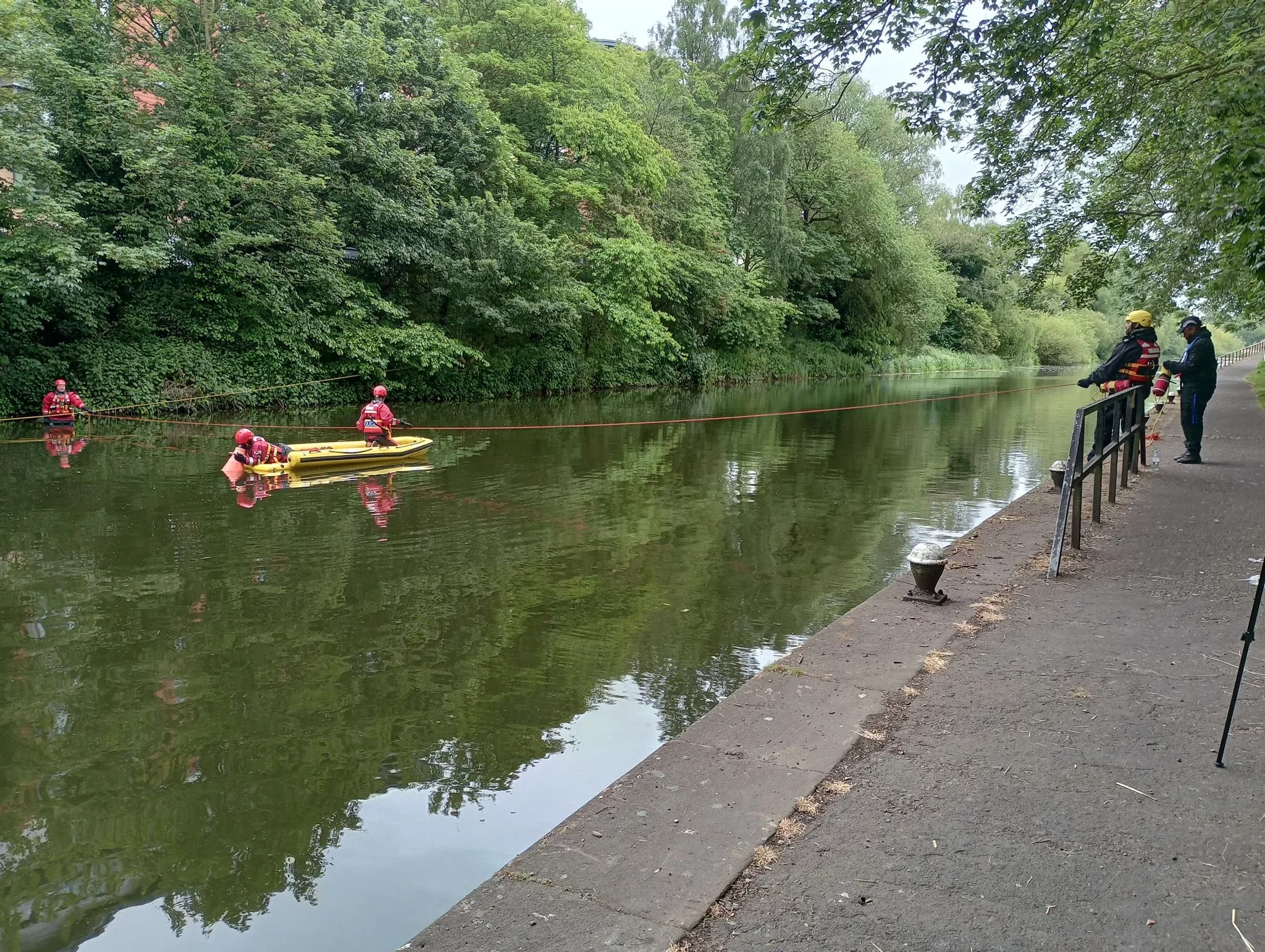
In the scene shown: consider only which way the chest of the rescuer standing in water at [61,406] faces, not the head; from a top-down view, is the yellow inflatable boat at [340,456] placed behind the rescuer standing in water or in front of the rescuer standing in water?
in front

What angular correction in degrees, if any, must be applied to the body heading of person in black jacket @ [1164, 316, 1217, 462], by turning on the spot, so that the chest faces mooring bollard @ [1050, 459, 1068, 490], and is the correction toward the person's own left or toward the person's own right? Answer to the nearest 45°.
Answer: approximately 45° to the person's own left

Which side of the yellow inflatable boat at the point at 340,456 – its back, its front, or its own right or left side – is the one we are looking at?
right

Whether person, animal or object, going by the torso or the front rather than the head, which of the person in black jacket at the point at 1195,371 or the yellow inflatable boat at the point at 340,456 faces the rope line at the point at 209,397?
the person in black jacket

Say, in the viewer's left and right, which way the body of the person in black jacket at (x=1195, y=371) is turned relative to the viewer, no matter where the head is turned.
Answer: facing to the left of the viewer

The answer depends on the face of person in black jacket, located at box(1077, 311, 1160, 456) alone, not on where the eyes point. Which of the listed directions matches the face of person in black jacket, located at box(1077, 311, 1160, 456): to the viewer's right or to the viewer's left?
to the viewer's left

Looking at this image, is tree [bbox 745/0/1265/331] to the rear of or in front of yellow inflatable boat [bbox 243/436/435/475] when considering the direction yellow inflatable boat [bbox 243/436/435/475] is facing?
in front
